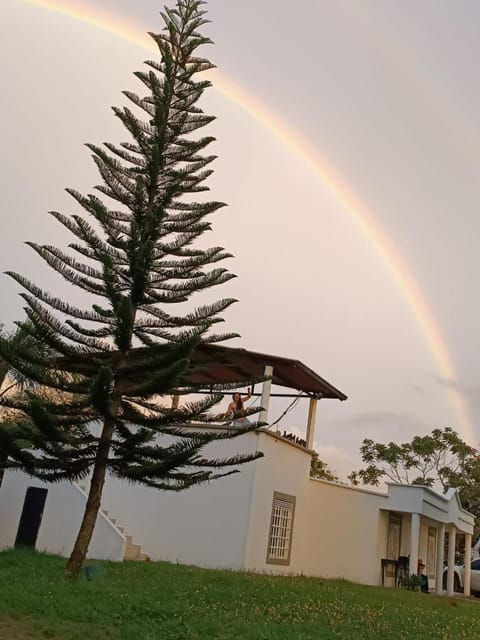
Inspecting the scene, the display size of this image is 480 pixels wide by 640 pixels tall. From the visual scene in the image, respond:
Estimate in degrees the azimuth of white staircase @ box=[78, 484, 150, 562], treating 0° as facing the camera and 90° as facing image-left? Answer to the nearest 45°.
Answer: approximately 270°

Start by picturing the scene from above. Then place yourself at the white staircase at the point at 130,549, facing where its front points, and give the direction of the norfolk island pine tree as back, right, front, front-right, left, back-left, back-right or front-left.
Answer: right
